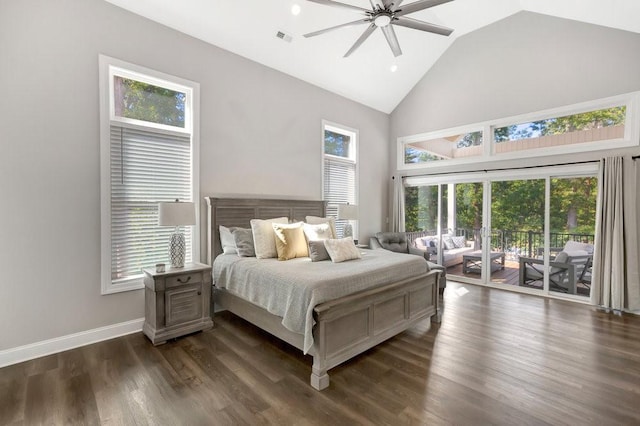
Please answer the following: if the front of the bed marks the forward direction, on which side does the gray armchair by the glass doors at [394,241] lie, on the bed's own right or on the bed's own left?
on the bed's own left

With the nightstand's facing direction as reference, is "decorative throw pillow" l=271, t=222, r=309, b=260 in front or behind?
in front

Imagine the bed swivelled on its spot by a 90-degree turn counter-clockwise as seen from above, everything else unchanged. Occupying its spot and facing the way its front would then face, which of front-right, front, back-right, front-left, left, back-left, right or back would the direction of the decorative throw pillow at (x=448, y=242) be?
front

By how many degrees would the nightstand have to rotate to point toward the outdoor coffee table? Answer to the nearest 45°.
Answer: approximately 45° to its left

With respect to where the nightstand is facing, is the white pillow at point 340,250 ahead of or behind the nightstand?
ahead

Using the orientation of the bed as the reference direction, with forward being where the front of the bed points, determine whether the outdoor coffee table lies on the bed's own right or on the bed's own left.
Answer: on the bed's own left

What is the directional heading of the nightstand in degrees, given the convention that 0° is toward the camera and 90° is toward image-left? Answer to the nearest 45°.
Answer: approximately 315°

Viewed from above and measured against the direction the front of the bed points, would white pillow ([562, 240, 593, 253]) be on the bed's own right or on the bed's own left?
on the bed's own left

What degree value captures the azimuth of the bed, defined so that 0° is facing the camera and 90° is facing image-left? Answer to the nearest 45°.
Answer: approximately 315°

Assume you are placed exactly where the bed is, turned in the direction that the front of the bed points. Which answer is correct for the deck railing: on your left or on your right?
on your left

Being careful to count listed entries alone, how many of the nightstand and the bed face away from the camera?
0

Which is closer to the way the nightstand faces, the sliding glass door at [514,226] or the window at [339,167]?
the sliding glass door

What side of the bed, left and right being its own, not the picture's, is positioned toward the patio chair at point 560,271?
left

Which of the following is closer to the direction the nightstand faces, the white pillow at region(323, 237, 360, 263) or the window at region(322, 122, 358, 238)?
the white pillow
